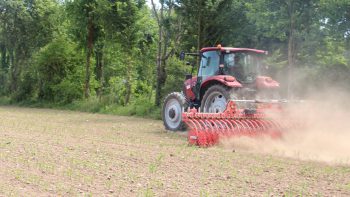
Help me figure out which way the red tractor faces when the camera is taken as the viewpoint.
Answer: facing away from the viewer and to the left of the viewer
